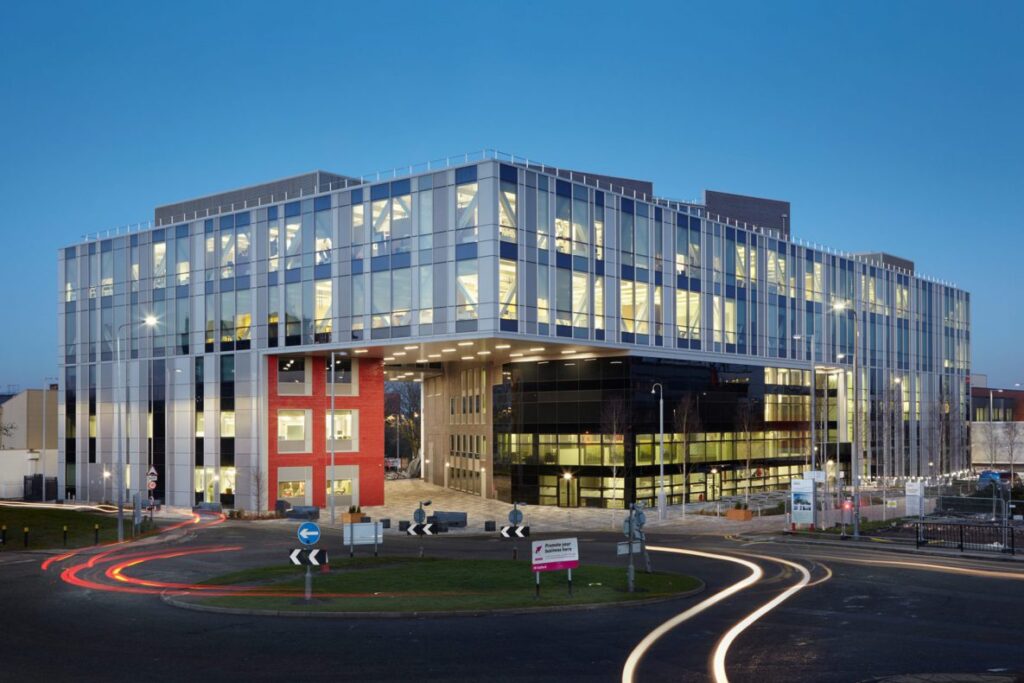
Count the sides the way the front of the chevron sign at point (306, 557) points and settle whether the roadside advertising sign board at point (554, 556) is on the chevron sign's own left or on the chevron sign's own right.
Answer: on the chevron sign's own left

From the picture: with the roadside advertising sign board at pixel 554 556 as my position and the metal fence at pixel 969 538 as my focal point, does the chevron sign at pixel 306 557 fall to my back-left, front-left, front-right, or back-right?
back-left

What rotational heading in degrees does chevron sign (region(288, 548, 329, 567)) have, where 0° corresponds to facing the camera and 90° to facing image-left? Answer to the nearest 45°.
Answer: approximately 0°

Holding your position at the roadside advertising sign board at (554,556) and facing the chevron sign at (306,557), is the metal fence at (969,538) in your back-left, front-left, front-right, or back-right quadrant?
back-right
